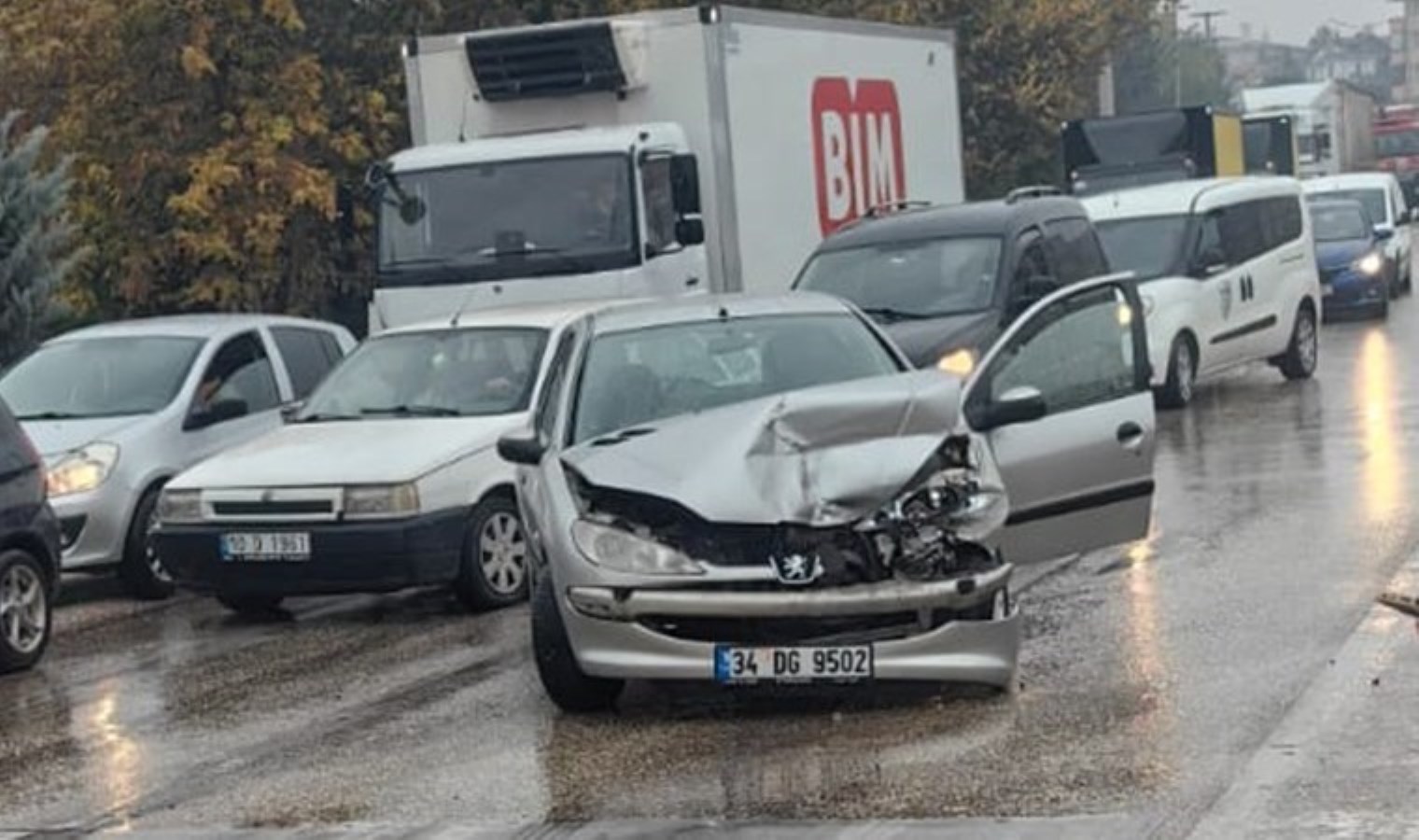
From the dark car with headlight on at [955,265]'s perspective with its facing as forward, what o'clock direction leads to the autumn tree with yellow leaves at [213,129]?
The autumn tree with yellow leaves is roughly at 3 o'clock from the dark car with headlight on.

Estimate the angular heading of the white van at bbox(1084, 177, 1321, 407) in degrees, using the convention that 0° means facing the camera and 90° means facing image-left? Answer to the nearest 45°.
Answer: approximately 45°

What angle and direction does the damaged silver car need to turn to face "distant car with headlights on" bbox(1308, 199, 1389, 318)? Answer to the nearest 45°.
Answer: approximately 180°

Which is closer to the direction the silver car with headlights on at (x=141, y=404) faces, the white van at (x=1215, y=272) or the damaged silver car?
the damaged silver car

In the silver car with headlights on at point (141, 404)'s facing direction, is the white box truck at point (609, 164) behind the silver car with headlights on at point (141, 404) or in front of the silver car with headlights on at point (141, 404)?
behind

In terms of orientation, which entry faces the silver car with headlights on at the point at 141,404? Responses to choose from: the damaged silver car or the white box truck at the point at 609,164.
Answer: the white box truck

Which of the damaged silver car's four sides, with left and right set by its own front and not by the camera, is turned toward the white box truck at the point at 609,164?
back

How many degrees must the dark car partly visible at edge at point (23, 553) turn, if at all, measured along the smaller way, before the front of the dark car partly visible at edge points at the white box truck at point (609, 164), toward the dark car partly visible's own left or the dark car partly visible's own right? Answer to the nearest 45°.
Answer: approximately 180°

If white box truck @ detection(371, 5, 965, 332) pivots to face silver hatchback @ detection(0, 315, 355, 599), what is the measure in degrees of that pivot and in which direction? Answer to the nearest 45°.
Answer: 0° — it already faces it

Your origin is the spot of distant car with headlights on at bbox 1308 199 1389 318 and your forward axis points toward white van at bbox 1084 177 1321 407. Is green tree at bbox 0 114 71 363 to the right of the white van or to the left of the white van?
right

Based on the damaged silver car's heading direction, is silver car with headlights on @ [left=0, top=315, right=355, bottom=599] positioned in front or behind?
behind
